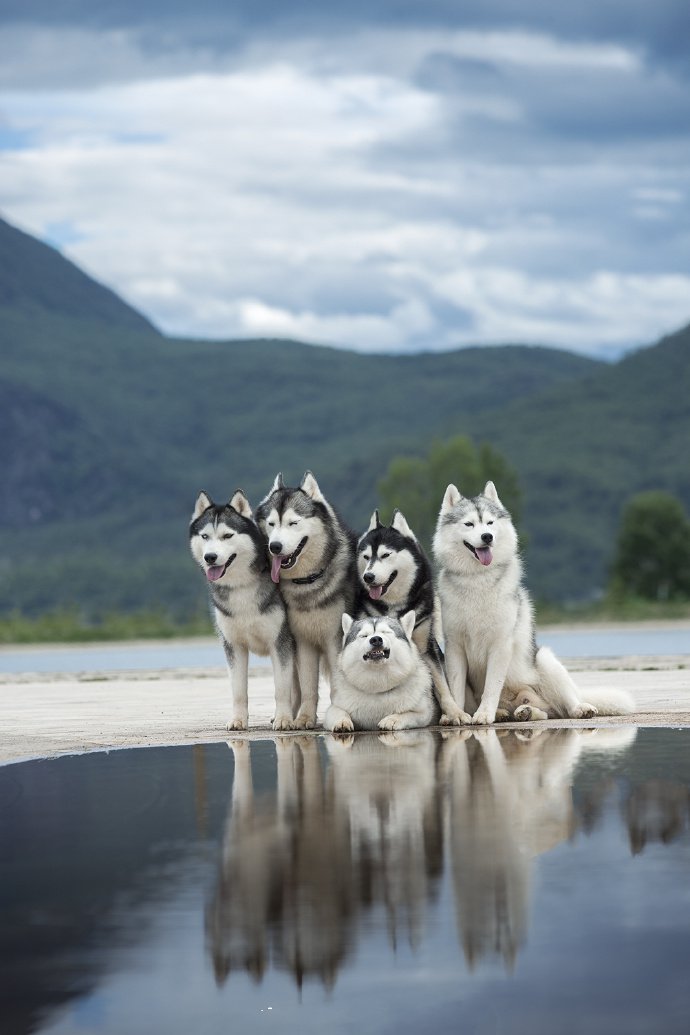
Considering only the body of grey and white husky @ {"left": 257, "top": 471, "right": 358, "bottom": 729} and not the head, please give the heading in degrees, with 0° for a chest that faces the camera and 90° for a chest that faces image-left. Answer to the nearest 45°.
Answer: approximately 45°

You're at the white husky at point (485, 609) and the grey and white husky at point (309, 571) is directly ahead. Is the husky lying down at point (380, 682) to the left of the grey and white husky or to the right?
left

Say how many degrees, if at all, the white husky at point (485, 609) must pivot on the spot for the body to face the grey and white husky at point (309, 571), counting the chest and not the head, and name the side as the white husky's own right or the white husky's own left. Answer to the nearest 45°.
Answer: approximately 45° to the white husky's own right

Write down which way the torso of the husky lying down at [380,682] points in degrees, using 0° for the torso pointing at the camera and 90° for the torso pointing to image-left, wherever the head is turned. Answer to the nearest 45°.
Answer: approximately 0°

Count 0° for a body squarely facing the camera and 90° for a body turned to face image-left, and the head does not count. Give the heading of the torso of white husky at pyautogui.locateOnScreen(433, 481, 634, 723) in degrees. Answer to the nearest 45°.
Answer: approximately 45°

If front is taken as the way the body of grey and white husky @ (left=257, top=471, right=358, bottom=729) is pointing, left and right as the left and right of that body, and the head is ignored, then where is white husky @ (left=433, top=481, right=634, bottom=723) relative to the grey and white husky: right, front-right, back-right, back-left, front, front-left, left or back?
back-left
